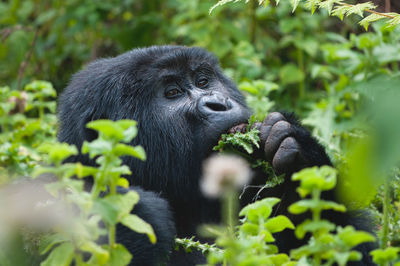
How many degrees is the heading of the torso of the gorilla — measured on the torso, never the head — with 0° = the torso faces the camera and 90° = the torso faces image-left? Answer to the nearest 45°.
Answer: approximately 315°

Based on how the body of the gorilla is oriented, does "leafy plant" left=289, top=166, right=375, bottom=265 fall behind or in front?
in front
